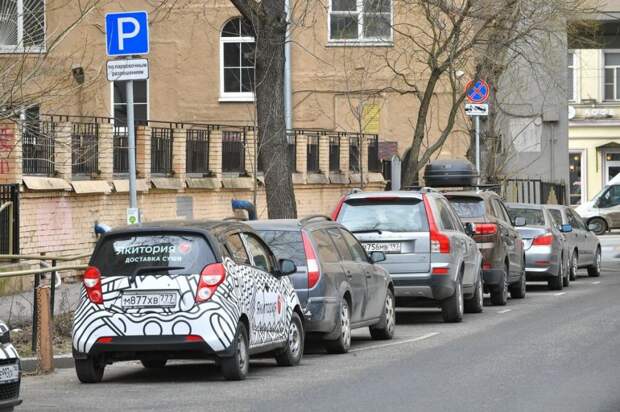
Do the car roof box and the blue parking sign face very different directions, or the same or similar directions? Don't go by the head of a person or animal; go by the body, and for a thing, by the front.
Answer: very different directions

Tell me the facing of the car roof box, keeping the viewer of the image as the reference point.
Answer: facing away from the viewer

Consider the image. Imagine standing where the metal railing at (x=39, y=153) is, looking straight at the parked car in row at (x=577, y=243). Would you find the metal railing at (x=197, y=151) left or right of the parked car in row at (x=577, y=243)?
left

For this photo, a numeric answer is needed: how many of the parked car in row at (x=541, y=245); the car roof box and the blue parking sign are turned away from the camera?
2

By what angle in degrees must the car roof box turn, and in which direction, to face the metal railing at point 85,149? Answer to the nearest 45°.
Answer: approximately 135° to its left

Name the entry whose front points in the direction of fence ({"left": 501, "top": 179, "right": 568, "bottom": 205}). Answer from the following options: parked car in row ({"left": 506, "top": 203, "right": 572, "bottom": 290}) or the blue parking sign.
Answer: the parked car in row

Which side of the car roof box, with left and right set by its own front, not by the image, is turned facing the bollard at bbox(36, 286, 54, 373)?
back

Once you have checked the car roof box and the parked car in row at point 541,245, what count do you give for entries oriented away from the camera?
2

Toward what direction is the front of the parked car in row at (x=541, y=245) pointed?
away from the camera

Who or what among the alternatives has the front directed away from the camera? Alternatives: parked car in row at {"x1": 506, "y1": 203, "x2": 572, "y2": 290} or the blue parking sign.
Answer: the parked car in row

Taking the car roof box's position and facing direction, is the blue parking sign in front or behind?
behind
